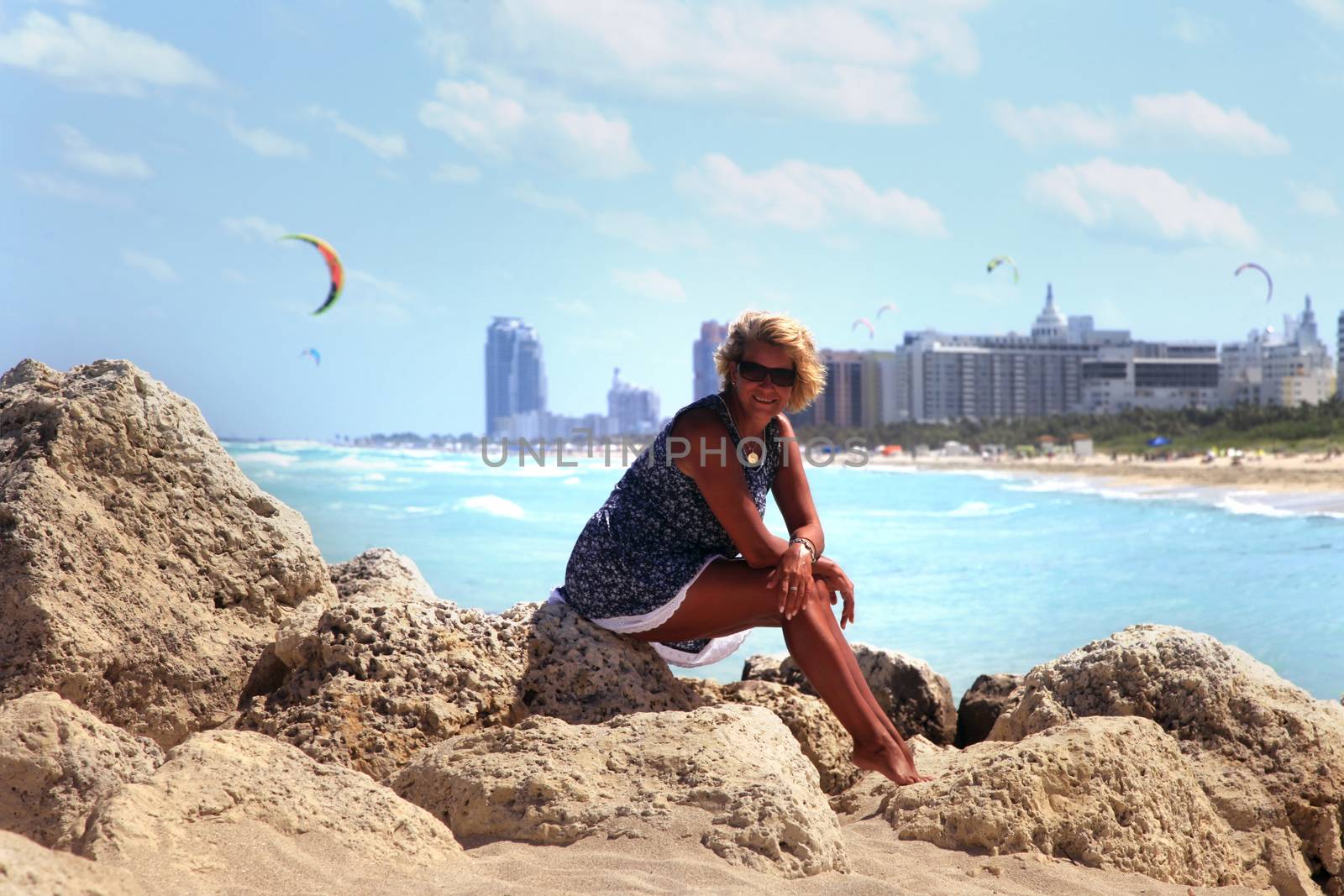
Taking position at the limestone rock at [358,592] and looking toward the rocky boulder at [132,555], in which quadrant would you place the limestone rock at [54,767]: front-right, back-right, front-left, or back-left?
front-left

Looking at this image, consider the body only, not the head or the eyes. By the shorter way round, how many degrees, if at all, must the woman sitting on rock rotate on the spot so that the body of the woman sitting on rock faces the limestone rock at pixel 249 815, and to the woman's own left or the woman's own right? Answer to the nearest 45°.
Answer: approximately 90° to the woman's own right

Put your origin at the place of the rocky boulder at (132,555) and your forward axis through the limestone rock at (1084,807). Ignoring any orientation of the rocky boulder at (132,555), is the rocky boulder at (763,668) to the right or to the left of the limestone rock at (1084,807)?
left

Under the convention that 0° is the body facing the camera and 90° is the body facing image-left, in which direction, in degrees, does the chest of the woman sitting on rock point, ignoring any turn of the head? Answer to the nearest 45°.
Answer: approximately 315°

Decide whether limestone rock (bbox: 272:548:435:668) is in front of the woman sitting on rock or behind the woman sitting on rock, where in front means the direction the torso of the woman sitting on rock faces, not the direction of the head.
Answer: behind

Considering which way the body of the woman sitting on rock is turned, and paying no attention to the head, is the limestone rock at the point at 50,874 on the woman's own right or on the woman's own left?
on the woman's own right

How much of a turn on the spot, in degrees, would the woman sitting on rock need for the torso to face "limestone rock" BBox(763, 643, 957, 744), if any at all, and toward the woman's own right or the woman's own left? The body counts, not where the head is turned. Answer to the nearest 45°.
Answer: approximately 90° to the woman's own left

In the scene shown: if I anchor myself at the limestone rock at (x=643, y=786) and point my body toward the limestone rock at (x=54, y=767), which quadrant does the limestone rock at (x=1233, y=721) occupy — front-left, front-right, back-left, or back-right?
back-right

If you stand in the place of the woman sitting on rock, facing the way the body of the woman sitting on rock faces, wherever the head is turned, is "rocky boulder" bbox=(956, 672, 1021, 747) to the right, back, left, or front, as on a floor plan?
left

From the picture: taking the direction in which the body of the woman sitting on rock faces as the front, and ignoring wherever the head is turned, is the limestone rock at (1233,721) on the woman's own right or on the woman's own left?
on the woman's own left
